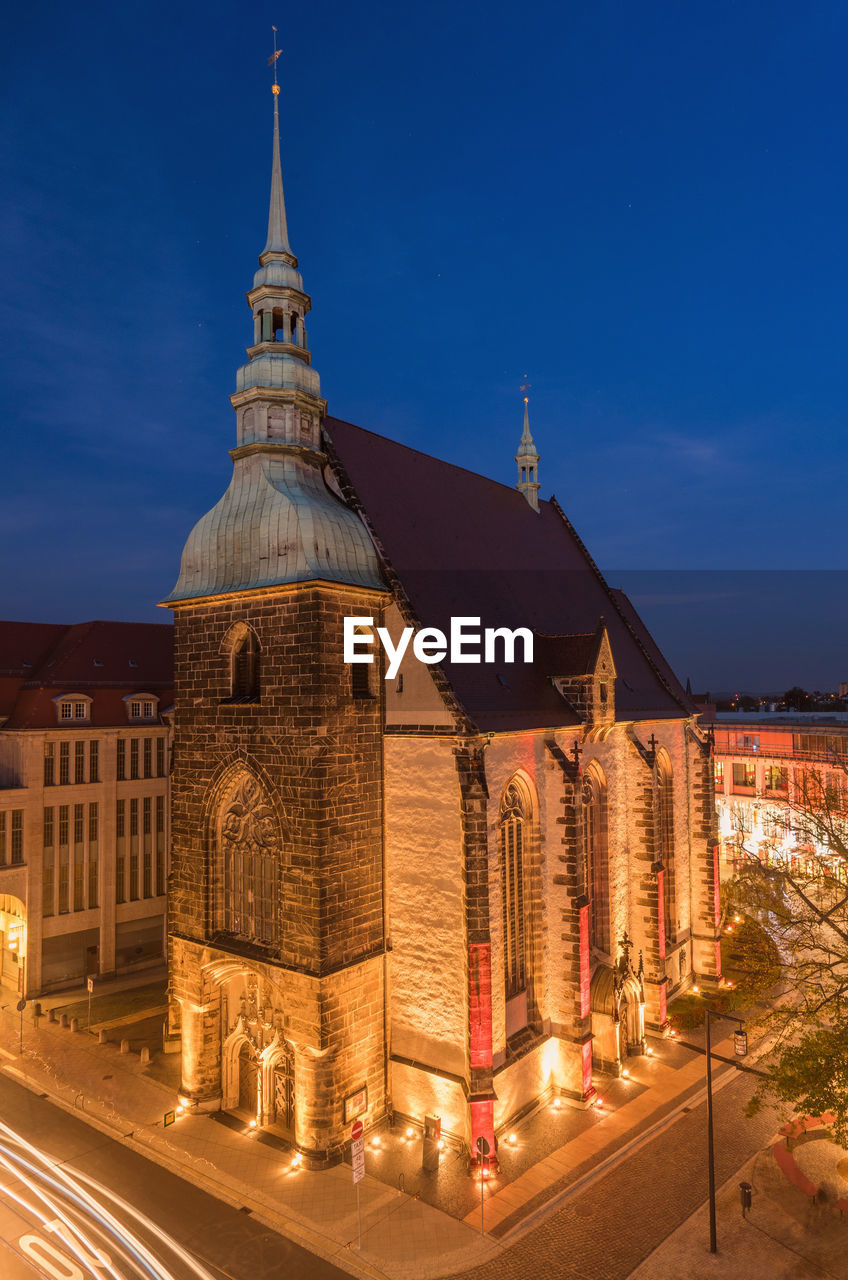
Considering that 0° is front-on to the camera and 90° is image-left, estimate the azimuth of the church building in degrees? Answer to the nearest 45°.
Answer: approximately 45°

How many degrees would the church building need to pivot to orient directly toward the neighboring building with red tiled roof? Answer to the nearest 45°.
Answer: approximately 90° to its right
